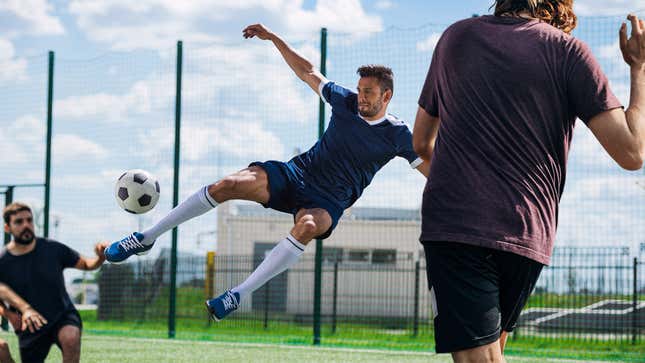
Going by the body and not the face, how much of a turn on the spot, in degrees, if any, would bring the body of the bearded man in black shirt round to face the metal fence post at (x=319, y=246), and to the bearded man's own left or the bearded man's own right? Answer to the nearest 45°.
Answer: approximately 135° to the bearded man's own left

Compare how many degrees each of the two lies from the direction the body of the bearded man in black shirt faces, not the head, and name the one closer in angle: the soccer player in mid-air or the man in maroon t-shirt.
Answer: the man in maroon t-shirt

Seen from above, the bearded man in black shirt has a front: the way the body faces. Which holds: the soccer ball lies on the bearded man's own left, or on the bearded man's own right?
on the bearded man's own left

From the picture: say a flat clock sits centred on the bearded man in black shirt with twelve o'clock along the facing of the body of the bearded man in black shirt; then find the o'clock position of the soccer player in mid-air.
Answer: The soccer player in mid-air is roughly at 10 o'clock from the bearded man in black shirt.

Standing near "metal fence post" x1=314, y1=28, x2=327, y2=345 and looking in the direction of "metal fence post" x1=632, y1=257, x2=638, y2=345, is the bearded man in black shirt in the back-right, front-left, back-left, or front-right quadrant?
back-right

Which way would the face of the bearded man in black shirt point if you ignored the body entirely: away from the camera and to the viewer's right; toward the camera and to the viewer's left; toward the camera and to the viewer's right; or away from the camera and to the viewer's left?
toward the camera and to the viewer's right

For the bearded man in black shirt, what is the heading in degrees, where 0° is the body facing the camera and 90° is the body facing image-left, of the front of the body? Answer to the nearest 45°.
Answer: approximately 0°

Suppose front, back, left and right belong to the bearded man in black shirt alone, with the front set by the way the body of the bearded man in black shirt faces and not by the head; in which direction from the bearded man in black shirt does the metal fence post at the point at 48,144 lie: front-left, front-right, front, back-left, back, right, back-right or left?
back

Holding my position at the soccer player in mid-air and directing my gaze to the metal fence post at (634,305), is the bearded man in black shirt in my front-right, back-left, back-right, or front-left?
back-left

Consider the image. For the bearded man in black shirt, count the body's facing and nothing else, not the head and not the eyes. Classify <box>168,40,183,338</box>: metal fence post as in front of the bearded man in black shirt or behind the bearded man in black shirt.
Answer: behind

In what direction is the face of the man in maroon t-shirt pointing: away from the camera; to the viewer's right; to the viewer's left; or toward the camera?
away from the camera

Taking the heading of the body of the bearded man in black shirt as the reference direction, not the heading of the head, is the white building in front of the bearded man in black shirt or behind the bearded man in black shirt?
behind

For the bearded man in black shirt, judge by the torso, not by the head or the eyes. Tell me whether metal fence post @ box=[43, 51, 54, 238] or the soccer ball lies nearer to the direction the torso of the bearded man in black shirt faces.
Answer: the soccer ball

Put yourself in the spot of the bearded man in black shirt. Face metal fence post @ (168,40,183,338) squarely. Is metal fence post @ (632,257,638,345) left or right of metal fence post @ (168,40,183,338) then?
right
